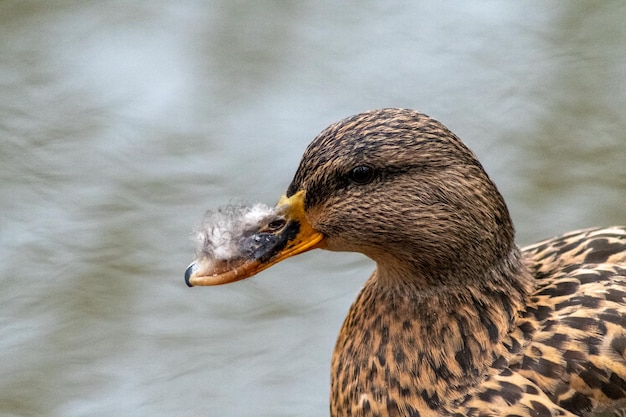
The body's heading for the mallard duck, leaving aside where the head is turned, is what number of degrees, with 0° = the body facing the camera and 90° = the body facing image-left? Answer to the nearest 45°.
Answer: approximately 90°
